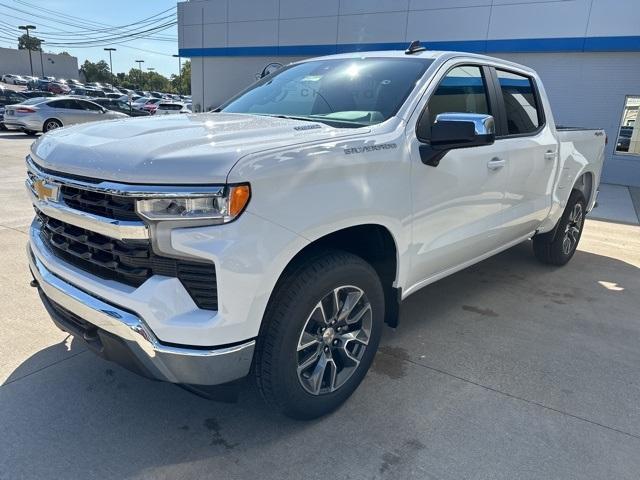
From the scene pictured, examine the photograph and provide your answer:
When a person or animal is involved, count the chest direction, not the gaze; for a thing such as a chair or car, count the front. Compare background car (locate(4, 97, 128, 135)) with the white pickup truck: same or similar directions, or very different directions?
very different directions

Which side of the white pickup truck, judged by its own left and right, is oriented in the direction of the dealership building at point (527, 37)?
back

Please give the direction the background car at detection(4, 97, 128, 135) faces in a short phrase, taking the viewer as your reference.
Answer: facing away from the viewer and to the right of the viewer

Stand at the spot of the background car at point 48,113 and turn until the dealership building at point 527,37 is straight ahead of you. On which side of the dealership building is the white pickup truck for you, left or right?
right

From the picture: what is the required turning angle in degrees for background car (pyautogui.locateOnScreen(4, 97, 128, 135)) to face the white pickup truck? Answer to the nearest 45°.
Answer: approximately 135° to its right

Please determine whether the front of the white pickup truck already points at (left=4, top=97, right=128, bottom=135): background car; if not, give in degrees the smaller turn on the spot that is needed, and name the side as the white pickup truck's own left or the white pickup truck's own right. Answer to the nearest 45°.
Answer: approximately 90° to the white pickup truck's own right

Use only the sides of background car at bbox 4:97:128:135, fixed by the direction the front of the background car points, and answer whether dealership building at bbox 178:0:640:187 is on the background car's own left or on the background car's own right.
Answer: on the background car's own right

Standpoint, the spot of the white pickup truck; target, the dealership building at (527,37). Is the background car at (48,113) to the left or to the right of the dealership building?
left

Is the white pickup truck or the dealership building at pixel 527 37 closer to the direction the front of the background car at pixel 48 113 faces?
the dealership building
